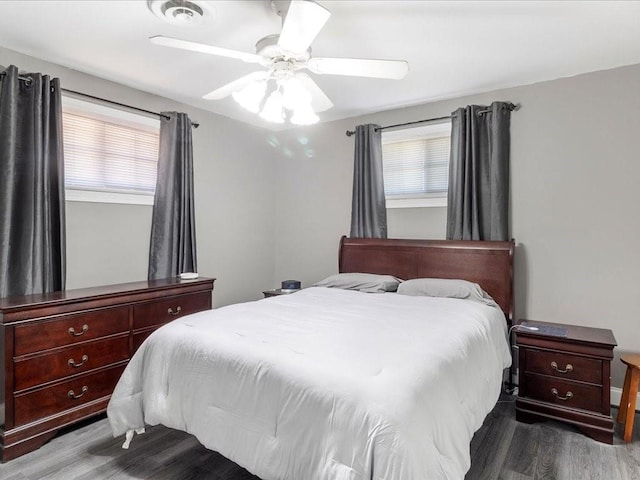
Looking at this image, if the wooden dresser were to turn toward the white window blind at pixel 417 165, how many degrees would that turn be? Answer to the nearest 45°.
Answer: approximately 45° to its left

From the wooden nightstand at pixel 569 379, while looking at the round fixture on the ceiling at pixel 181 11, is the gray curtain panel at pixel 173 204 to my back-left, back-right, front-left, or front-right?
front-right

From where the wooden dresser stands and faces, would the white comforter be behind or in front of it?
in front

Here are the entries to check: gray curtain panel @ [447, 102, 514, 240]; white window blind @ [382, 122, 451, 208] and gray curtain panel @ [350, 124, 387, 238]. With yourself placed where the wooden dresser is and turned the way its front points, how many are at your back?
0

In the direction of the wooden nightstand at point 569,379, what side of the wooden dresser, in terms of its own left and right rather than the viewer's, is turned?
front

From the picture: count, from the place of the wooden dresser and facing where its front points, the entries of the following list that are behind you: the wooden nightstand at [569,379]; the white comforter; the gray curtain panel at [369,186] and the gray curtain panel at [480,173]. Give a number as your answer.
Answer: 0

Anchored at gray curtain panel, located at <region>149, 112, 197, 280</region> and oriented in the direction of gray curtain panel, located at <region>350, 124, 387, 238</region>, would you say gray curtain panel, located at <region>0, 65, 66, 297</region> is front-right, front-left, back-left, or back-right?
back-right

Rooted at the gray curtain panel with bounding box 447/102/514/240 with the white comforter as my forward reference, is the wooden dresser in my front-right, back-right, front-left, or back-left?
front-right

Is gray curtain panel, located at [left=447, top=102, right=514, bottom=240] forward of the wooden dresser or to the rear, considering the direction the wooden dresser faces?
forward

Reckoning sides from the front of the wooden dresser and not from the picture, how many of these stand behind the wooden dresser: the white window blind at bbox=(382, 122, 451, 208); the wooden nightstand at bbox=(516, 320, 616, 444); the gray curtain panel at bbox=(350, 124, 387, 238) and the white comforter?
0
